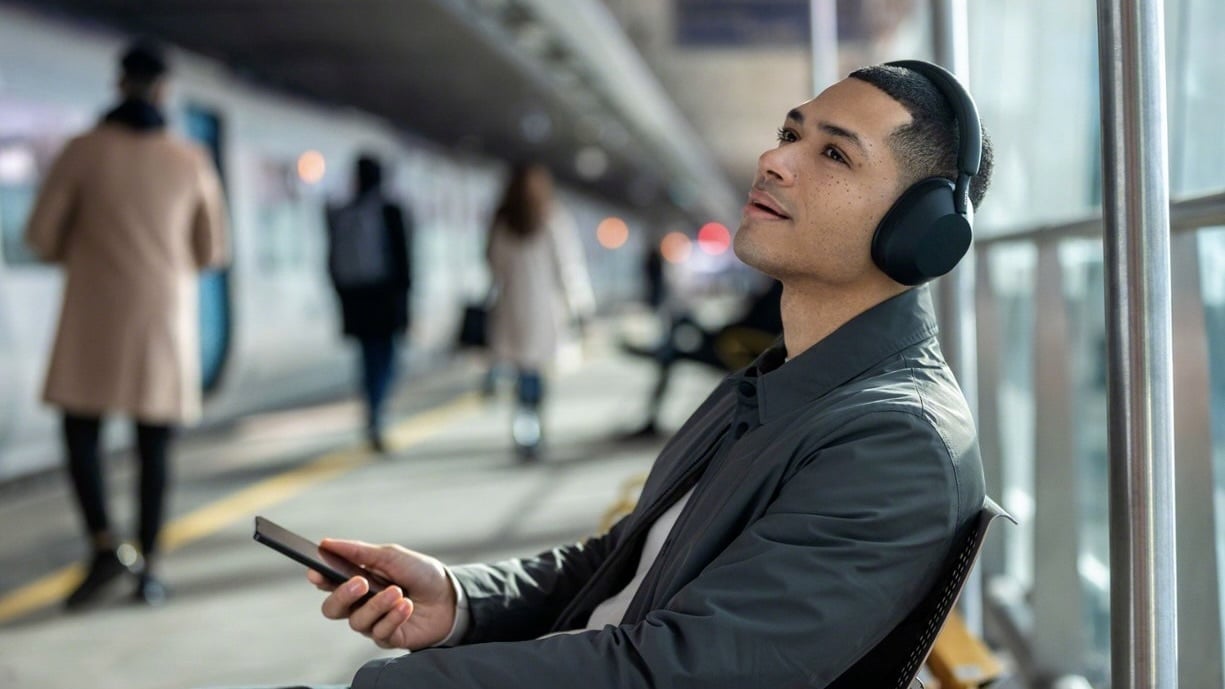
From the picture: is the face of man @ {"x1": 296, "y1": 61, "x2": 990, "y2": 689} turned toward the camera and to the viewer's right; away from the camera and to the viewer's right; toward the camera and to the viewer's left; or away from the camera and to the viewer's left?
toward the camera and to the viewer's left

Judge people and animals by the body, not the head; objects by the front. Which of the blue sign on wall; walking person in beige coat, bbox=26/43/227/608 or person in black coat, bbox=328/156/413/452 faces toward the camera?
the blue sign on wall

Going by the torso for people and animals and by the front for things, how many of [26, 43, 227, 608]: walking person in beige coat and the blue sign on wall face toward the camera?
1

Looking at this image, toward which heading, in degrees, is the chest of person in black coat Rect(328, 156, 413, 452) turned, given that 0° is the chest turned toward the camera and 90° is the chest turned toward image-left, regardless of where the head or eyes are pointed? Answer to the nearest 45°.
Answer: approximately 180°

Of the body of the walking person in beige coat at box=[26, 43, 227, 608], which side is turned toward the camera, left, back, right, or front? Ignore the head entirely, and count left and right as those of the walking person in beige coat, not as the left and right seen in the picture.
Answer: back

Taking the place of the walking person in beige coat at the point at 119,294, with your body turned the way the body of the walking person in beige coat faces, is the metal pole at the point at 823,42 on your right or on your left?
on your right

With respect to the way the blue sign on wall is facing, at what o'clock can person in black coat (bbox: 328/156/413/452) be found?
The person in black coat is roughly at 1 o'clock from the blue sign on wall.

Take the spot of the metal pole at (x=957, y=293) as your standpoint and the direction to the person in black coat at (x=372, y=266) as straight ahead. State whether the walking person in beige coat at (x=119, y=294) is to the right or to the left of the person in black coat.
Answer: left

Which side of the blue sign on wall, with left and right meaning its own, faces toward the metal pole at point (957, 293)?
front

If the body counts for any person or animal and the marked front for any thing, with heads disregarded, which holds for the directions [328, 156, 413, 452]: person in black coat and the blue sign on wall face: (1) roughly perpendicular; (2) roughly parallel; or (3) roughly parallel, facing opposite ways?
roughly parallel, facing opposite ways

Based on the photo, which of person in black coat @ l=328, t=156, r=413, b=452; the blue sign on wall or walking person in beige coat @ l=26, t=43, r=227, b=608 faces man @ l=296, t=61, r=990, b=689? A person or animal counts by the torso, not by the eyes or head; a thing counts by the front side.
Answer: the blue sign on wall

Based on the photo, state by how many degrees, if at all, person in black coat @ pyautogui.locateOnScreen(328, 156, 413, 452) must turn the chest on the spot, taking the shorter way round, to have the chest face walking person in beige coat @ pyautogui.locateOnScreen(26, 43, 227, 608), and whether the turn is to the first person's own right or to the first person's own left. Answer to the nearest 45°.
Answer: approximately 180°

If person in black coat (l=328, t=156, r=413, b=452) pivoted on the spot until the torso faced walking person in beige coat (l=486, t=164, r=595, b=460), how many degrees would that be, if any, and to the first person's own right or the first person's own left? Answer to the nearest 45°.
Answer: approximately 90° to the first person's own right

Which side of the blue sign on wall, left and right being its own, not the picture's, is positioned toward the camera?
front

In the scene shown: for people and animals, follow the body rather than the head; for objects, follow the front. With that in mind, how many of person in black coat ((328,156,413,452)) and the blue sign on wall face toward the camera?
1

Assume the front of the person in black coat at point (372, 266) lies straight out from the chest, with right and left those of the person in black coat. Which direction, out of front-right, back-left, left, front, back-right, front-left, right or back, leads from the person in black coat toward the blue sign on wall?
front-right

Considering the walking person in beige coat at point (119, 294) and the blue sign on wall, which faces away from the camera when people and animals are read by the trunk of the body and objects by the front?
the walking person in beige coat

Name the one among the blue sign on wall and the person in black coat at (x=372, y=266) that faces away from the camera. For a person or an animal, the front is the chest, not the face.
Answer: the person in black coat
